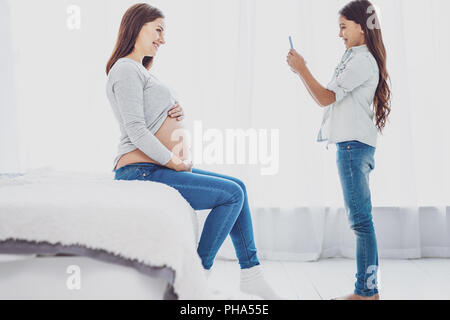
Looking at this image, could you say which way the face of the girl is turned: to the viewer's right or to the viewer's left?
to the viewer's left

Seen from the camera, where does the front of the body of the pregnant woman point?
to the viewer's right

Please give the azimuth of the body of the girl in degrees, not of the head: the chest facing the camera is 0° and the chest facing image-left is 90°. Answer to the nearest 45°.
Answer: approximately 90°

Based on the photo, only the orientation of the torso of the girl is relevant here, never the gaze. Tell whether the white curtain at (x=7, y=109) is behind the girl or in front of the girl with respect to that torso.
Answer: in front

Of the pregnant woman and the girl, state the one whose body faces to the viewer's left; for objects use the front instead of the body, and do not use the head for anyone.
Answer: the girl

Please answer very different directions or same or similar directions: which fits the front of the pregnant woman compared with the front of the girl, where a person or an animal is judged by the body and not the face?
very different directions

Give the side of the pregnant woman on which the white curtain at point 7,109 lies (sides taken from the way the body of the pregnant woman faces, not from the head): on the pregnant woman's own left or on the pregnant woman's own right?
on the pregnant woman's own left

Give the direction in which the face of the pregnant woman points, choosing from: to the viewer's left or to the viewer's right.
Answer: to the viewer's right
